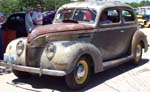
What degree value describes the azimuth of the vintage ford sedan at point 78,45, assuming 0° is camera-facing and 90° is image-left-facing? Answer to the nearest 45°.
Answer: approximately 45°
